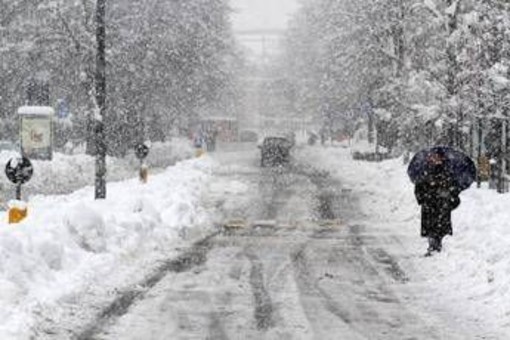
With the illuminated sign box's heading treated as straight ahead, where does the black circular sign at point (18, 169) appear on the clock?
The black circular sign is roughly at 12 o'clock from the illuminated sign box.

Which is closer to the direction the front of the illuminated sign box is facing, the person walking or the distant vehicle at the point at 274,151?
the person walking

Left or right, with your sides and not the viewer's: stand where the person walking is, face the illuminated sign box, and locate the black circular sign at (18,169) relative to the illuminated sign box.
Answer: left

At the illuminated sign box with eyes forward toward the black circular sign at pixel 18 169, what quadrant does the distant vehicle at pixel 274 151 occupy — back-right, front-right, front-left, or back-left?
back-left

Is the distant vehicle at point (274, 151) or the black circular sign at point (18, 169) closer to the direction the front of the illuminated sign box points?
the black circular sign

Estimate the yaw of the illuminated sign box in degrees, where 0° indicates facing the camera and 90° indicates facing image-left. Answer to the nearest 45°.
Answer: approximately 0°
